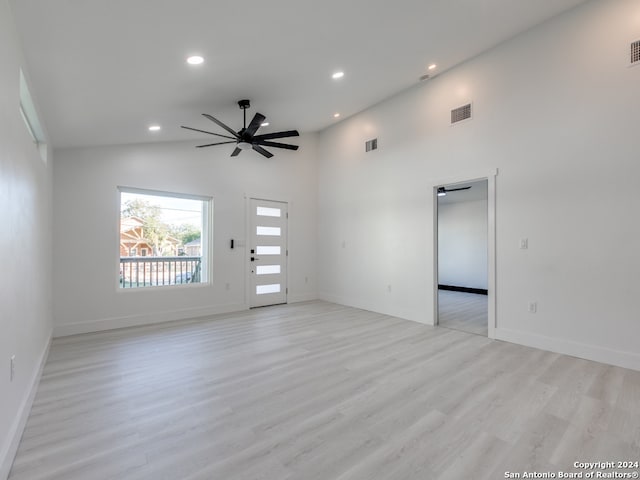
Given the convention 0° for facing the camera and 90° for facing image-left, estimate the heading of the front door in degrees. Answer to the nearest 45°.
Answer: approximately 315°

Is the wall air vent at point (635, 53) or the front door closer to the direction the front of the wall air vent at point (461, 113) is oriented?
the front door

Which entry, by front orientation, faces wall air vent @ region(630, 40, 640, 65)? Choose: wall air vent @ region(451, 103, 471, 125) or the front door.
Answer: the front door

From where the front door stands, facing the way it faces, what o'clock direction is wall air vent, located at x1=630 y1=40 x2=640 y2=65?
The wall air vent is roughly at 12 o'clock from the front door.

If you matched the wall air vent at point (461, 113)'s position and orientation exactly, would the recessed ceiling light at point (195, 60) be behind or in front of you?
in front

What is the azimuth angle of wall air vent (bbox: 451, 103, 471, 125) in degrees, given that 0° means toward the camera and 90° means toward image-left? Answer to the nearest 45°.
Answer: approximately 45°

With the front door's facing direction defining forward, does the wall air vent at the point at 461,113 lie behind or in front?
in front

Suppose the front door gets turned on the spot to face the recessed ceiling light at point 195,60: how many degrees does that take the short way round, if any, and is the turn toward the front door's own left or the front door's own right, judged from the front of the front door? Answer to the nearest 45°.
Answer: approximately 45° to the front door's own right

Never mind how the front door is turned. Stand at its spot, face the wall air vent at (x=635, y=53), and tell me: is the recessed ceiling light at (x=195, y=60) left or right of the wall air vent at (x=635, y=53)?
right
